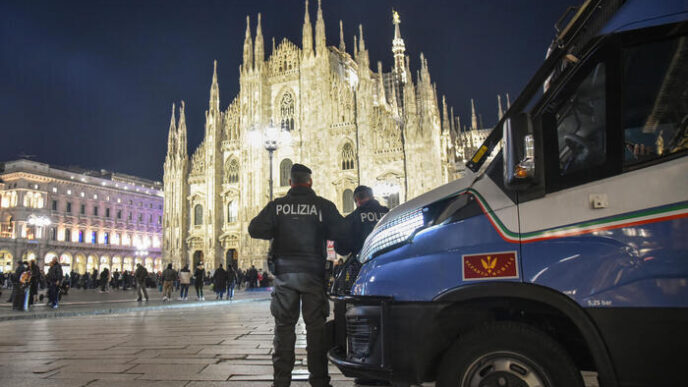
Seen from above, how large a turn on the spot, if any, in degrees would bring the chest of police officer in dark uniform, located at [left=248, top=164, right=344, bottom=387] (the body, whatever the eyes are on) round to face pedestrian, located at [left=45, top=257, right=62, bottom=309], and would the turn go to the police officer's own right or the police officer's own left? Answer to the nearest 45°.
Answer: approximately 45° to the police officer's own left

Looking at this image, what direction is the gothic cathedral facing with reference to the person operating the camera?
facing the viewer and to the left of the viewer

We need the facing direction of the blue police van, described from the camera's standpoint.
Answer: facing to the left of the viewer

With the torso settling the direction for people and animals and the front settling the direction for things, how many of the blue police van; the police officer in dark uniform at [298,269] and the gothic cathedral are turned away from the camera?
1

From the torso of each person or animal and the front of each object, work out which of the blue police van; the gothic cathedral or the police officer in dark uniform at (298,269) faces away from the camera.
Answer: the police officer in dark uniform

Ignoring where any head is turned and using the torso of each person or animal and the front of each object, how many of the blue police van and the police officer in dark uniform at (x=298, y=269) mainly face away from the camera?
1

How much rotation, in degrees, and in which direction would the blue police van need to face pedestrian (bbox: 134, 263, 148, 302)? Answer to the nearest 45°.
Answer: approximately 45° to its right

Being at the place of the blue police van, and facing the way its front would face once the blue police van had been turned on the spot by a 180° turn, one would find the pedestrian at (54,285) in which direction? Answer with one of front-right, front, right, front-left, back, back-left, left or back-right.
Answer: back-left

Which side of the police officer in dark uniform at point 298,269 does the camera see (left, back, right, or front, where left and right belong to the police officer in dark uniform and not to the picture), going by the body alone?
back

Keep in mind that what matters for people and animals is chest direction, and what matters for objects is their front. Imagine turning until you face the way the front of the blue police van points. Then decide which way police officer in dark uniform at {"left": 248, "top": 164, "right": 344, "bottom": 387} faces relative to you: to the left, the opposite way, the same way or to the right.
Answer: to the right

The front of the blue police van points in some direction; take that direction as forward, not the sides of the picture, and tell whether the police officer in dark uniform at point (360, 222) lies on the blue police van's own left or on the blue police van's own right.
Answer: on the blue police van's own right

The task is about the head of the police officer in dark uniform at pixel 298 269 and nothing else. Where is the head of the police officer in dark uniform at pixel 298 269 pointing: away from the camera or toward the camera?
away from the camera

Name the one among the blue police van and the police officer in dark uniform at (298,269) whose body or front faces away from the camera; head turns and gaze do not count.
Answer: the police officer in dark uniform
